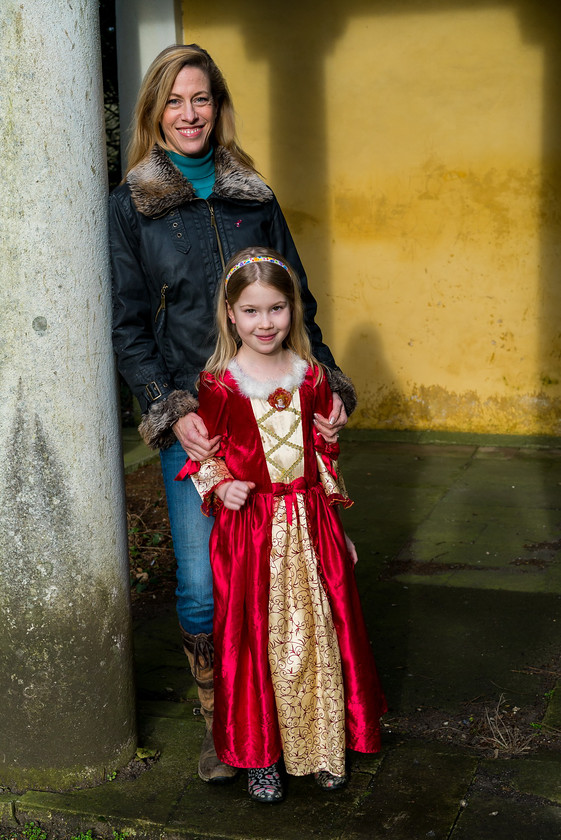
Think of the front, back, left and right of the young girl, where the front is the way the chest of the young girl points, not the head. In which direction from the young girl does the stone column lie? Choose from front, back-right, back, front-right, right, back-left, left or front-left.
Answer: right

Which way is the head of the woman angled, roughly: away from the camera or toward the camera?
toward the camera

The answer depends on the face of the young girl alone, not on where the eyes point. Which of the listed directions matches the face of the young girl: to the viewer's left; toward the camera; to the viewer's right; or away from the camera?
toward the camera

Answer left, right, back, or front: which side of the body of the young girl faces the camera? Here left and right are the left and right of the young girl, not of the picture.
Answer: front

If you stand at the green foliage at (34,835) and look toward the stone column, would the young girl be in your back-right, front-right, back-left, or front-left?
front-right
